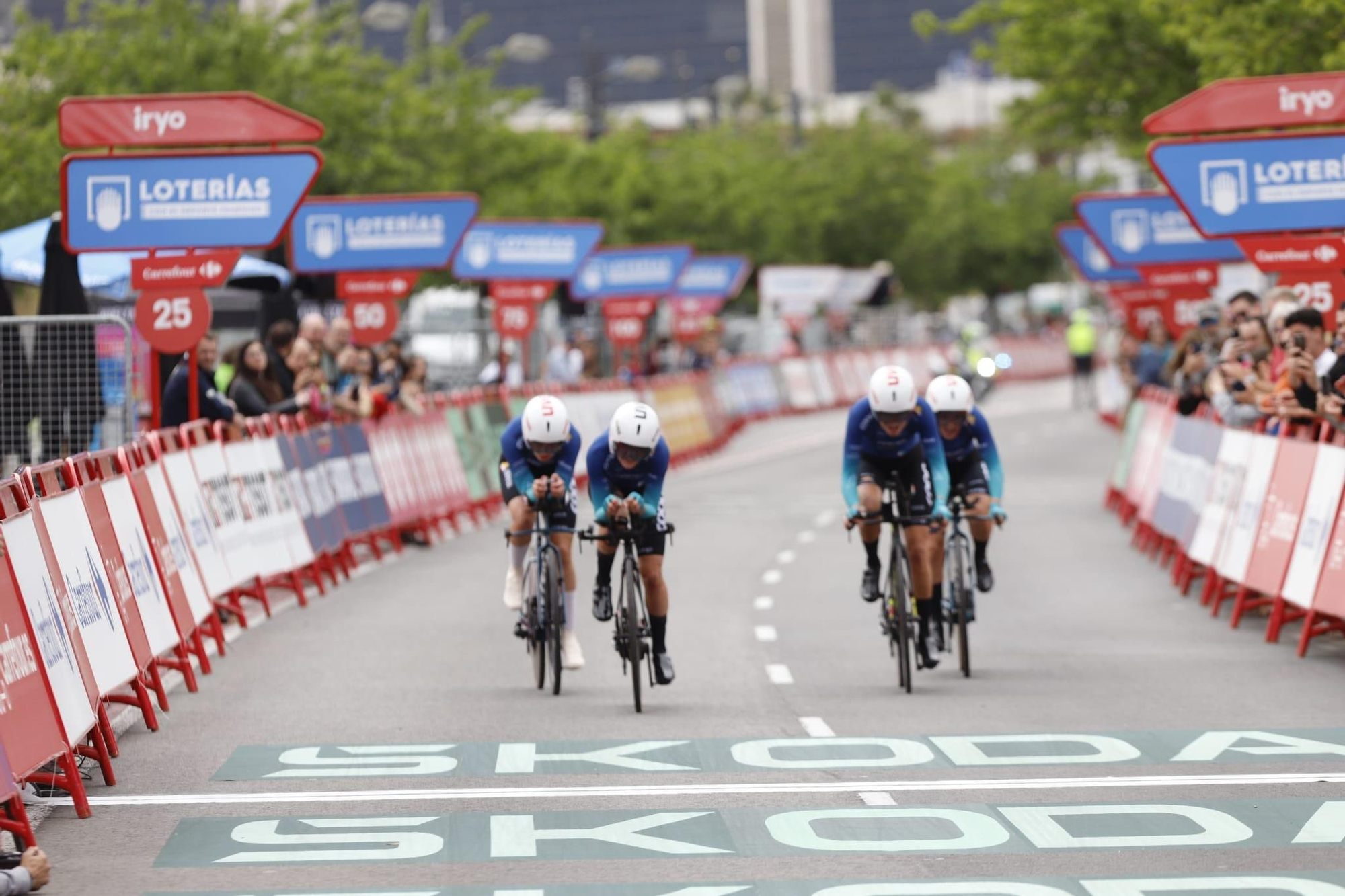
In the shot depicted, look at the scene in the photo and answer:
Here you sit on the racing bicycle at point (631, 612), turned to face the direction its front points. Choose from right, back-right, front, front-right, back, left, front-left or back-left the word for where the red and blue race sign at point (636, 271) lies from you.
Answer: back

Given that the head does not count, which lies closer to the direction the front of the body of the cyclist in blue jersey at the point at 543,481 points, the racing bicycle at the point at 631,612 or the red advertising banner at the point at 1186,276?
the racing bicycle

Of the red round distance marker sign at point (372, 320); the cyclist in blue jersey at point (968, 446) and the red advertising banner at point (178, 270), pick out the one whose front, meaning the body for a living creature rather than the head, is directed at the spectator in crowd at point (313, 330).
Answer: the red round distance marker sign at point (372, 320)

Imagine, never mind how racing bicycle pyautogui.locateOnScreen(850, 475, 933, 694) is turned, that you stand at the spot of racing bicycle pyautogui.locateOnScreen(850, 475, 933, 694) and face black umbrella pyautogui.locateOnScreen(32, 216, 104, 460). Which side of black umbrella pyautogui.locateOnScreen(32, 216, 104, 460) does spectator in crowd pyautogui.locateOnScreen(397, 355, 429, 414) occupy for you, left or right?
right

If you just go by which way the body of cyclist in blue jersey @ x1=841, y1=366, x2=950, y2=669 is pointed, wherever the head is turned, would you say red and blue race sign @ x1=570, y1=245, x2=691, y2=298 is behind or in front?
behind

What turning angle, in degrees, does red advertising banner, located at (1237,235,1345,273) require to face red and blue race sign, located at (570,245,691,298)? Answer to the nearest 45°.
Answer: approximately 135° to its right
